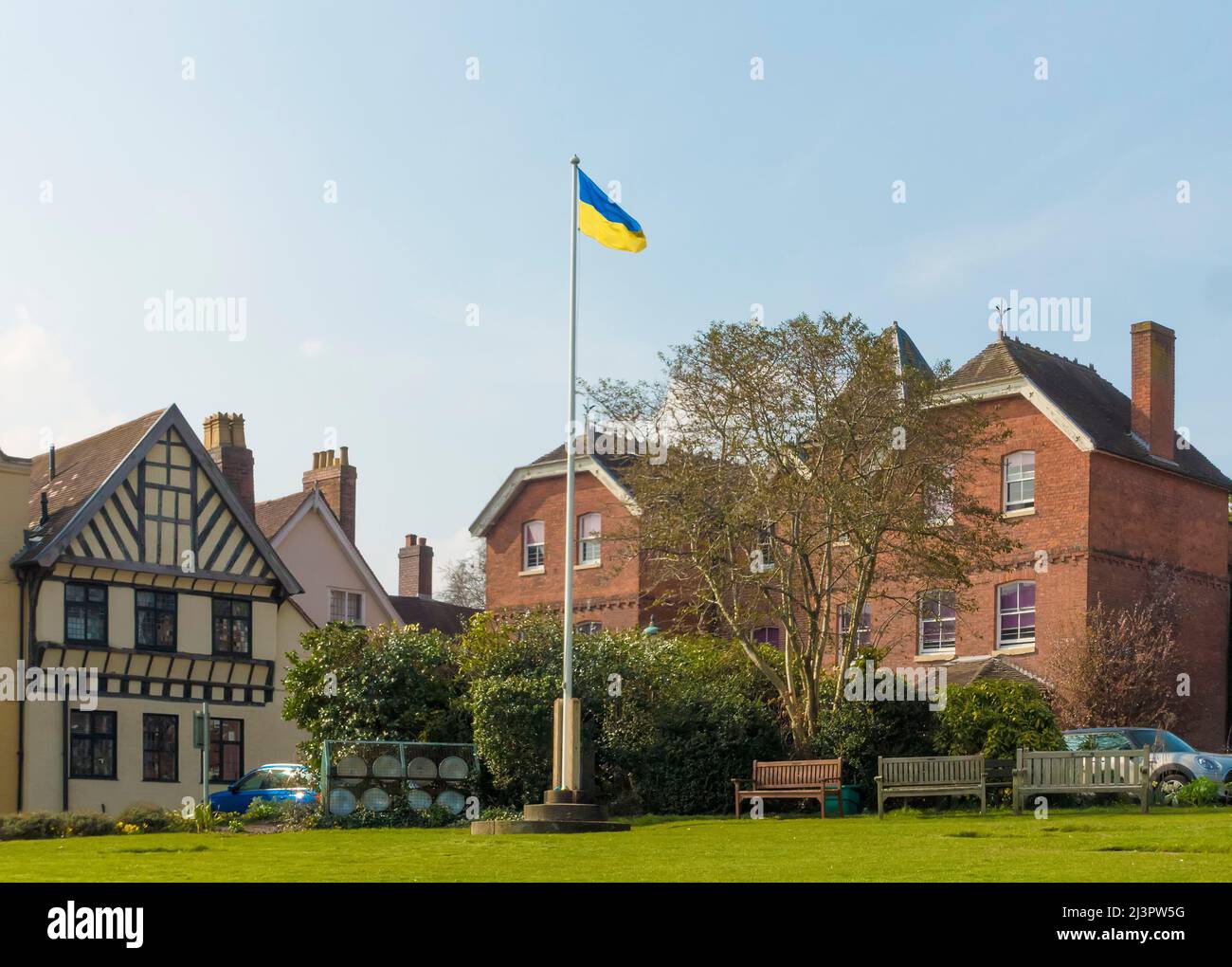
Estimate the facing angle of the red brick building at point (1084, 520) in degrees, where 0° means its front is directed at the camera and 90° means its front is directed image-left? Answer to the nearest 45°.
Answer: approximately 45°

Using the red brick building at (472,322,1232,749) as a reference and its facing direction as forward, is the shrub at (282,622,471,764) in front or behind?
in front

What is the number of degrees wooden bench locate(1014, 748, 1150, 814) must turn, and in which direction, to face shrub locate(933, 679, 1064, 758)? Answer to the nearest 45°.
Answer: approximately 180°

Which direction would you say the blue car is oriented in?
to the viewer's left

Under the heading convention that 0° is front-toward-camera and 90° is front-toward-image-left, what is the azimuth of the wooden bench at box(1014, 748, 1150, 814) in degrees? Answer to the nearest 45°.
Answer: approximately 0°

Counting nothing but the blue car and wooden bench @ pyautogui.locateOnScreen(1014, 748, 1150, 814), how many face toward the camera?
1
